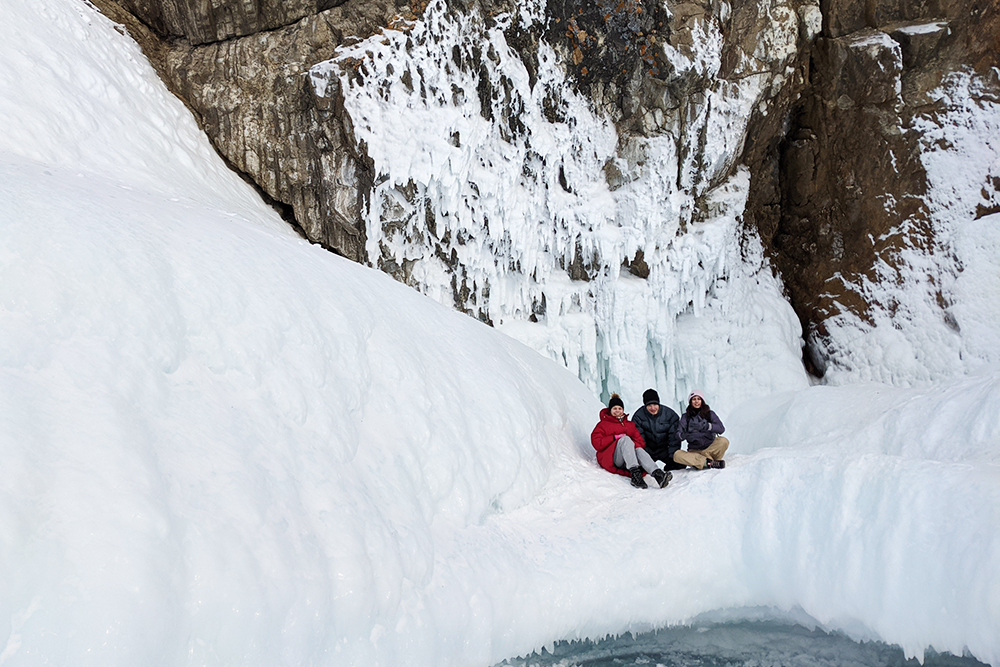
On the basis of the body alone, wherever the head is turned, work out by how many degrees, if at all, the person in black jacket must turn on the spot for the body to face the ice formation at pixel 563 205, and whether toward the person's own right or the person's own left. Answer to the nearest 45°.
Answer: approximately 180°

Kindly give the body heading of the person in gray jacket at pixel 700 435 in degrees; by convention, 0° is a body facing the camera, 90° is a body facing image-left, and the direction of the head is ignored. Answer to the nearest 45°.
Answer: approximately 0°

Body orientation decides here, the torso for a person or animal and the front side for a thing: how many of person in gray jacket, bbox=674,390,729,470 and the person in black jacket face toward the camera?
2

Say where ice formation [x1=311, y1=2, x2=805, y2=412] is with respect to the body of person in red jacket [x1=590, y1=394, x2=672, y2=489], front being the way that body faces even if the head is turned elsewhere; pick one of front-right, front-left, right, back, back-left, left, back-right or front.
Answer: back-left

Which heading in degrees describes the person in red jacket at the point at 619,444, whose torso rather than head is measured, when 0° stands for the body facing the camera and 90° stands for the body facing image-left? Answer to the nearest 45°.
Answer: approximately 315°
